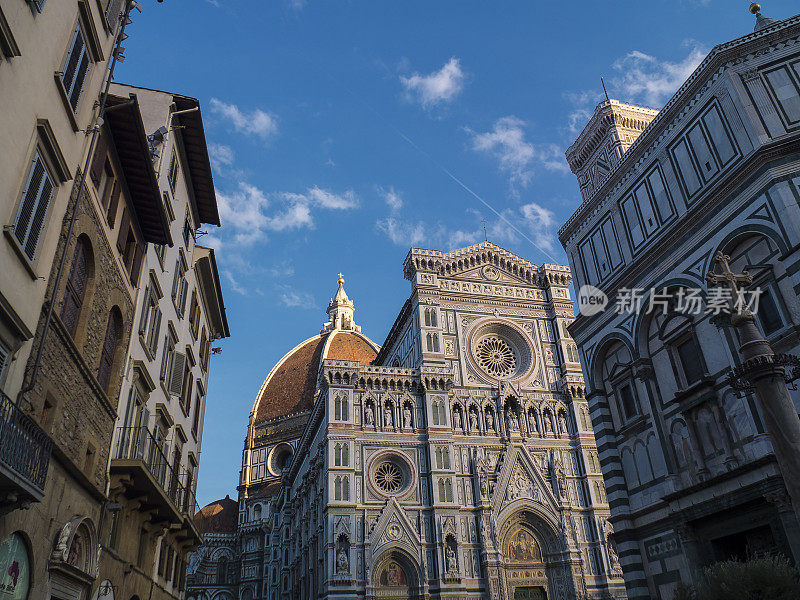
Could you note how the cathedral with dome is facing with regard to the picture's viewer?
facing the viewer and to the right of the viewer

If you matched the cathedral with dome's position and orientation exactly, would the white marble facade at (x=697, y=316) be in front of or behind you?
in front

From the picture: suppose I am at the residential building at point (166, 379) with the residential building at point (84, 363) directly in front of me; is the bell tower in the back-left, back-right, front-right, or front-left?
back-left

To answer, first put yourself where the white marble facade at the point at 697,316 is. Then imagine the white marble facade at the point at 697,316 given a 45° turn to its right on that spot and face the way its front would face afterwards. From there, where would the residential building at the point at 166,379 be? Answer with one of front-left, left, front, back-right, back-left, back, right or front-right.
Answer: front

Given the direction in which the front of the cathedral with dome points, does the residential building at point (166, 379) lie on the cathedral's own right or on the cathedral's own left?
on the cathedral's own right

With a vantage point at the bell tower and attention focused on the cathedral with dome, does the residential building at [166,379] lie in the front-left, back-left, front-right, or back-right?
front-left

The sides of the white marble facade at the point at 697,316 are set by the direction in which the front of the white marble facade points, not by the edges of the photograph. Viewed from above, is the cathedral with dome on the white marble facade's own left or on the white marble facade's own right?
on the white marble facade's own right

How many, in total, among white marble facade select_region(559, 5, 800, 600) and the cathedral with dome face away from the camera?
0

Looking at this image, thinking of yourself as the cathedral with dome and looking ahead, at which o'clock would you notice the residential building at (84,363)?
The residential building is roughly at 2 o'clock from the cathedral with dome.
